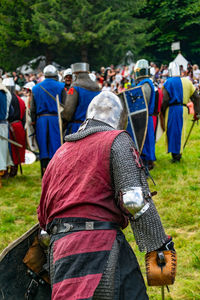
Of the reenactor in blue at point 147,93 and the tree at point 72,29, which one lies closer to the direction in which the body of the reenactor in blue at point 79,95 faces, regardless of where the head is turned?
the tree

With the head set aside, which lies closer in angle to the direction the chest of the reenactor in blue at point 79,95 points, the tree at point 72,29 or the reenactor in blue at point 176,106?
the tree

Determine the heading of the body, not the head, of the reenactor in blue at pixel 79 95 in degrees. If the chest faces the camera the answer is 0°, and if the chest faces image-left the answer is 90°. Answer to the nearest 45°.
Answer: approximately 135°

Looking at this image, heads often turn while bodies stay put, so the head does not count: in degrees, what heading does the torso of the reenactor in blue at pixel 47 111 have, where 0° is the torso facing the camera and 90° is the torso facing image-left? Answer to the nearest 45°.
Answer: approximately 180°

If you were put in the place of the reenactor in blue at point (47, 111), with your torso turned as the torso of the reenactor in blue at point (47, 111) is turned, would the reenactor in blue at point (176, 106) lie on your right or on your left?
on your right

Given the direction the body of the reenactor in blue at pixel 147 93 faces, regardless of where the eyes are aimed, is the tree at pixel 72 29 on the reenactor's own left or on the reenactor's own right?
on the reenactor's own right
